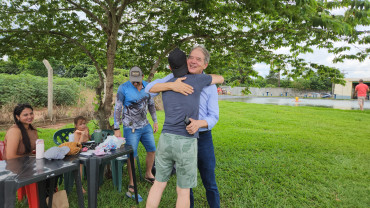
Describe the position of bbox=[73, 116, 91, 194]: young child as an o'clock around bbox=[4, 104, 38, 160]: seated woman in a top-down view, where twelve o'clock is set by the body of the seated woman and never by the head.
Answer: The young child is roughly at 10 o'clock from the seated woman.

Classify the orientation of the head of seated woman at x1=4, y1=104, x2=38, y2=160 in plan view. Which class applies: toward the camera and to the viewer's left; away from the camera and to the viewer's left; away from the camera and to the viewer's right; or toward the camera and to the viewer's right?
toward the camera and to the viewer's right

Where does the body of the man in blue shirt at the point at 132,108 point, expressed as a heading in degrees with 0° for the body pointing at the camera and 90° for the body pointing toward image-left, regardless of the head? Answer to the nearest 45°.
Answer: approximately 0°

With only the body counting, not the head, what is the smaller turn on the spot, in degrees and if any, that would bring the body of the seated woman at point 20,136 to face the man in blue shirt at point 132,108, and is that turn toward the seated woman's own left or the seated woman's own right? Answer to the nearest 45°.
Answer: approximately 45° to the seated woman's own left

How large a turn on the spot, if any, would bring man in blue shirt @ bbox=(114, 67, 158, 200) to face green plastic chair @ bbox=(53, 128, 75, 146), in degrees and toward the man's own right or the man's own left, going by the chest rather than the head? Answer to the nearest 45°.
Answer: approximately 135° to the man's own right

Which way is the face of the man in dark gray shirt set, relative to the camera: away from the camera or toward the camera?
away from the camera

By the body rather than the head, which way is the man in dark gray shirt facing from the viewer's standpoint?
away from the camera

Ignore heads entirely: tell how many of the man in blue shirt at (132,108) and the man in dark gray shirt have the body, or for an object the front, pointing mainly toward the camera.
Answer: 1

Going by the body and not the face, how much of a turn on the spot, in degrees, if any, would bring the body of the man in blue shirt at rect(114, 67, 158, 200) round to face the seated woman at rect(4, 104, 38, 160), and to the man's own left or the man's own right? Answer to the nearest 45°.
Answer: approximately 90° to the man's own right
